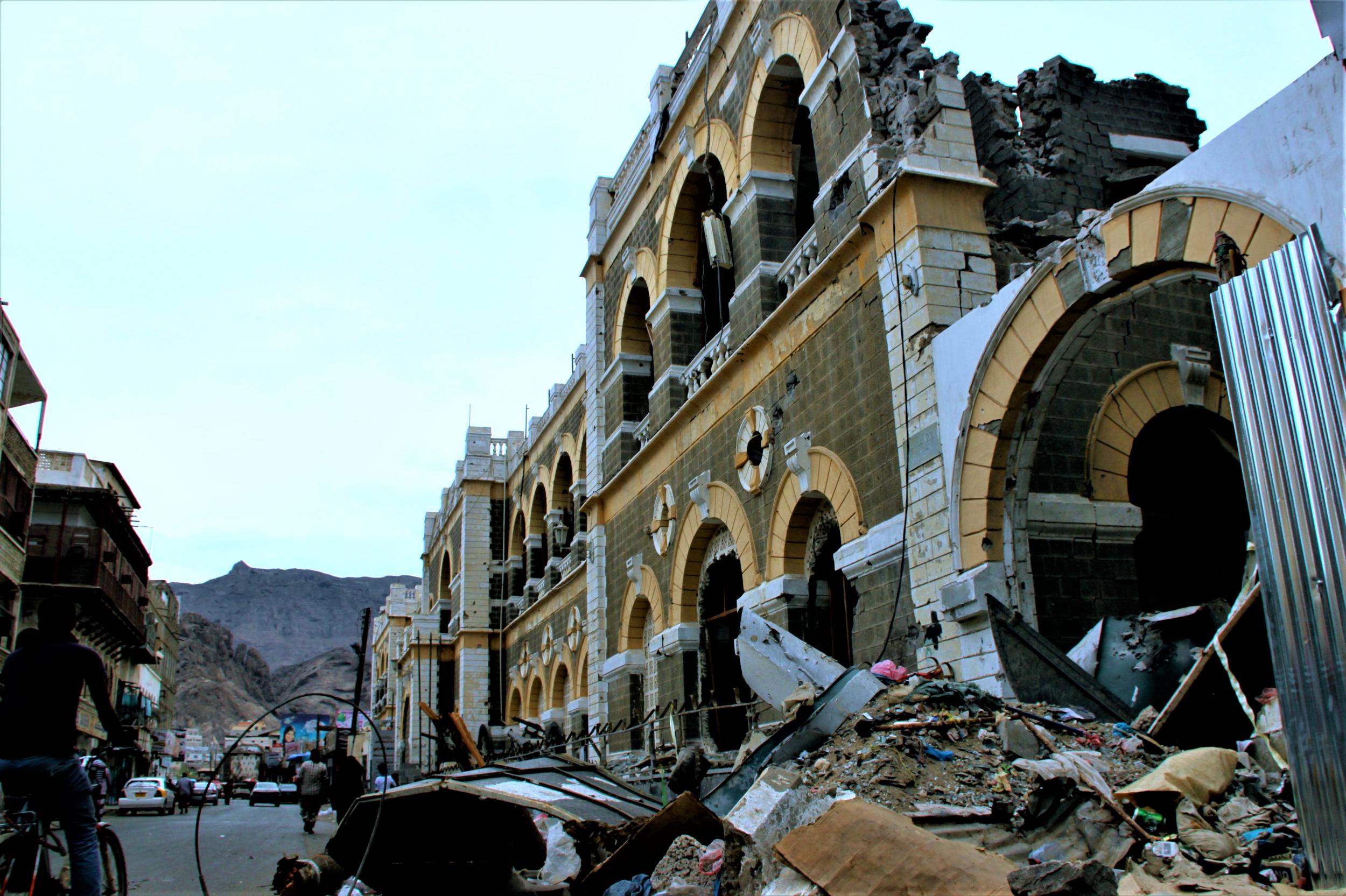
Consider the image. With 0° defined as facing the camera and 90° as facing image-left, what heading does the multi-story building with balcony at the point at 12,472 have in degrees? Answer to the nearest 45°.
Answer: approximately 315°

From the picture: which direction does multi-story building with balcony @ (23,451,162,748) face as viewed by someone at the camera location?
facing the viewer and to the right of the viewer

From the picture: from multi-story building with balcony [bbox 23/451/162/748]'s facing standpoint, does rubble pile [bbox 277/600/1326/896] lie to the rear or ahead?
ahead

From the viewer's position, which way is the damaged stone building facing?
facing the viewer and to the left of the viewer

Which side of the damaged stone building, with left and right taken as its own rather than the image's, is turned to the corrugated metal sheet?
left

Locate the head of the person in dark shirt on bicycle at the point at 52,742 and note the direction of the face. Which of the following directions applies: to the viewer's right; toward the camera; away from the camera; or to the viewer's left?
away from the camera

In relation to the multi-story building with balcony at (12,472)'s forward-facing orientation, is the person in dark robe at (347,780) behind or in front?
in front

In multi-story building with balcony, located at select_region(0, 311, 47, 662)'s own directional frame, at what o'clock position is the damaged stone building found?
The damaged stone building is roughly at 1 o'clock from the multi-story building with balcony.

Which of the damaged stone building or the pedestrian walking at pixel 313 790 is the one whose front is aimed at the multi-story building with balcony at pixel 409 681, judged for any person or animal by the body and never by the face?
the pedestrian walking

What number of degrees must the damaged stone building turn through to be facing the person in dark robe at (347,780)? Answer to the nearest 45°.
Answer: approximately 90° to its right

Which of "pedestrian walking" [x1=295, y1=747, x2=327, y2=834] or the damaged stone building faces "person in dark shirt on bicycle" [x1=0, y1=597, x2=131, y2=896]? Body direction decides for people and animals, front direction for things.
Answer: the damaged stone building

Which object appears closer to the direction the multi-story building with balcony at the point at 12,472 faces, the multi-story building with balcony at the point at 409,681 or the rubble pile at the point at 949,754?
the rubble pile

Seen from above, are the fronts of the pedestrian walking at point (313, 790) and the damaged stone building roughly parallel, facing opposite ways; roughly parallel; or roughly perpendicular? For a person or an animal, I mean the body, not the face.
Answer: roughly perpendicular

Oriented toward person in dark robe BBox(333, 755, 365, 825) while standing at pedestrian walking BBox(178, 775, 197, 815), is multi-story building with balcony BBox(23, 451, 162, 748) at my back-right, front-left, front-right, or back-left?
back-right

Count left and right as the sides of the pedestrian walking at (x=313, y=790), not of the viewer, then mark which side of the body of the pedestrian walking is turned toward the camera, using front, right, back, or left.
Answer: back

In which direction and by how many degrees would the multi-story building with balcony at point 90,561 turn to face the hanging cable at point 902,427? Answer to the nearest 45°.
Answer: approximately 45° to its right
